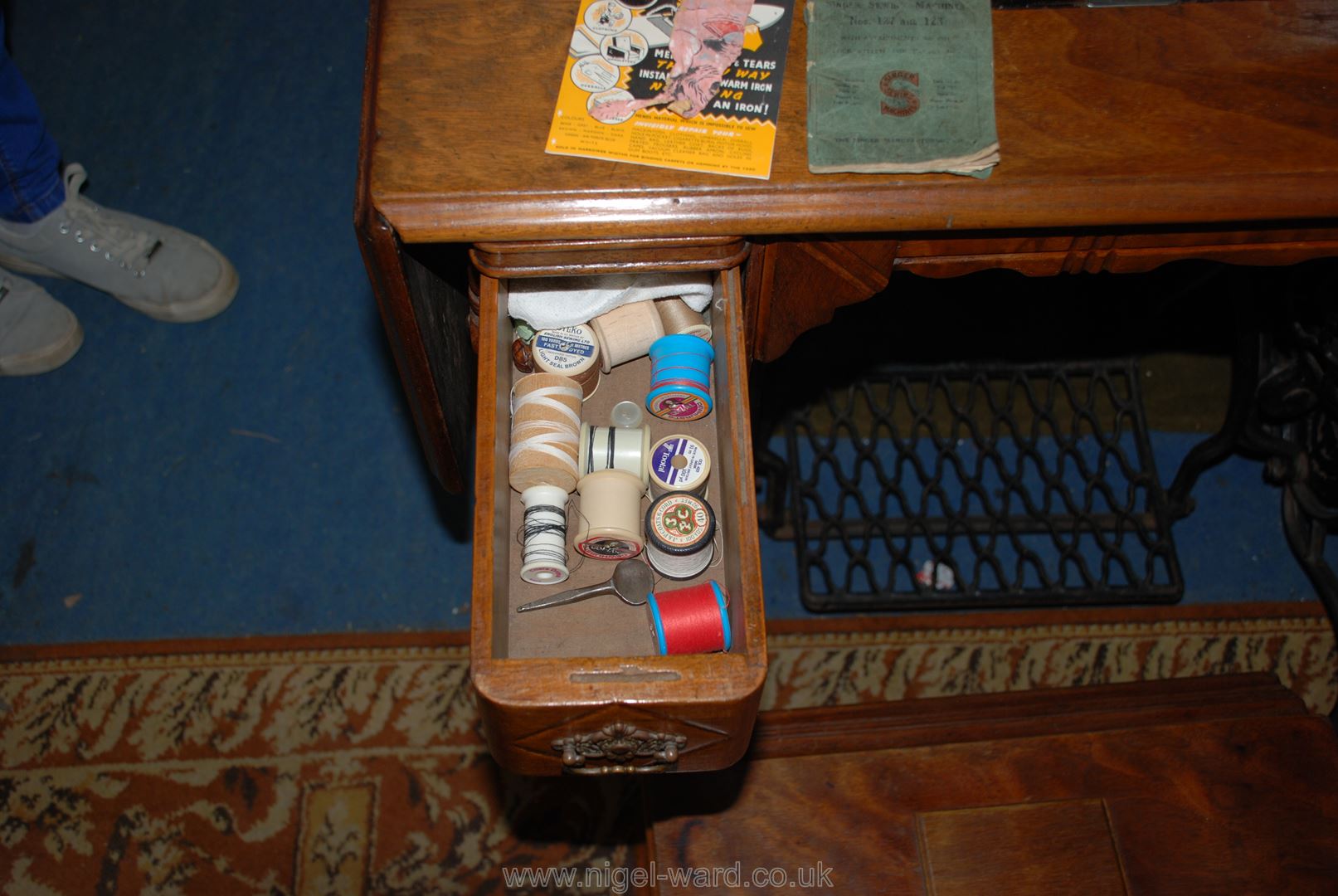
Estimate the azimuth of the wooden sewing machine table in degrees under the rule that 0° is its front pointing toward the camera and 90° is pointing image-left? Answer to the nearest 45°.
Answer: approximately 0°
